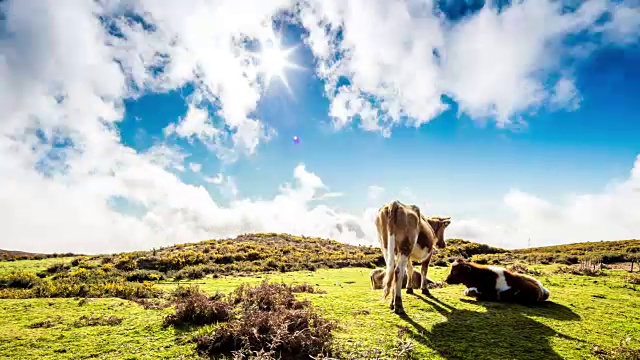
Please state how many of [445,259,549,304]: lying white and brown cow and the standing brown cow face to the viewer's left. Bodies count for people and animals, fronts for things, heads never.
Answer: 1

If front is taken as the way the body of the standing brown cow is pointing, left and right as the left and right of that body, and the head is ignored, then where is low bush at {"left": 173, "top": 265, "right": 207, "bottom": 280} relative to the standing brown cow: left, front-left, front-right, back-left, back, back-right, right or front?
left

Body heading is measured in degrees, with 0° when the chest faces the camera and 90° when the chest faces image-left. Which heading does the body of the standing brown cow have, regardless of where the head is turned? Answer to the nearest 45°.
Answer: approximately 225°

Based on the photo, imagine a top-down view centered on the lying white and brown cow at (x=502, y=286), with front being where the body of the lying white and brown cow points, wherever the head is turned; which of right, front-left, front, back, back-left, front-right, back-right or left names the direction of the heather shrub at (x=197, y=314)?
front-left

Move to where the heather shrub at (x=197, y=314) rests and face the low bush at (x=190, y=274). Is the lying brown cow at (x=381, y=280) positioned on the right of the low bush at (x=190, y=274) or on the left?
right

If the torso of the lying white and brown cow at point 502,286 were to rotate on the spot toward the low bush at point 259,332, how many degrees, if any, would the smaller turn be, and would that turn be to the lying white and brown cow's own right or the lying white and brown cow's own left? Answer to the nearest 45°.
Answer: approximately 45° to the lying white and brown cow's own left

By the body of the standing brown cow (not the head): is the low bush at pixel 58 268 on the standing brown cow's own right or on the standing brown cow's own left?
on the standing brown cow's own left

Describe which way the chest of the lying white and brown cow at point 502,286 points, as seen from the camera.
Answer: to the viewer's left

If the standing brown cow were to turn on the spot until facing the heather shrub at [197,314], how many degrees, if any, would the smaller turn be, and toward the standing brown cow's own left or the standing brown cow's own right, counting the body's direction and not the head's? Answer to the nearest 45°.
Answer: approximately 180°

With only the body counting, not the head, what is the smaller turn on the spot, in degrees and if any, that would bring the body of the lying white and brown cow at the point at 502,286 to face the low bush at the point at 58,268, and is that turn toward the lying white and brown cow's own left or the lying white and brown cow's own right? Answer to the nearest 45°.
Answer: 0° — it already faces it

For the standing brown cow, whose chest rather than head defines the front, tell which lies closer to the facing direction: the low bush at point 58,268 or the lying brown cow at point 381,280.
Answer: the lying brown cow

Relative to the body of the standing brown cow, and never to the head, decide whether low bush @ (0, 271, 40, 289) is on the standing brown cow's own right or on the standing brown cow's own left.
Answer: on the standing brown cow's own left

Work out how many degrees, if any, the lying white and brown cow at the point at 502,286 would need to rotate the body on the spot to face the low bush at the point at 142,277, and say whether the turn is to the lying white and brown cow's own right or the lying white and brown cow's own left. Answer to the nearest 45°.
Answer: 0° — it already faces it
